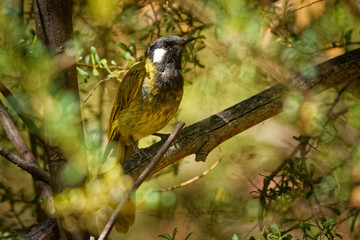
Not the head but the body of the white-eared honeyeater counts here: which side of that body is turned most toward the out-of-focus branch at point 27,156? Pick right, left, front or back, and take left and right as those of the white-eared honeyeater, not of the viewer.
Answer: right

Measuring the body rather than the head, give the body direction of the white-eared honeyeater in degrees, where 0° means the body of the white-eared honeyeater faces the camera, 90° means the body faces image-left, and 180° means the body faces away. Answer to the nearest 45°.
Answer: approximately 315°

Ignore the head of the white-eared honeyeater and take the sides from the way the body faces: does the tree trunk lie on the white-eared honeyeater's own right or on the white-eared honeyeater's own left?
on the white-eared honeyeater's own right

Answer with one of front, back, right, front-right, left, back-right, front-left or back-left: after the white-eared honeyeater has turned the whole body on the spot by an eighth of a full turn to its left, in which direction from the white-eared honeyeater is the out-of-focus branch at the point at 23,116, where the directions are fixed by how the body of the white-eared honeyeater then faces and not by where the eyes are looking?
back-right

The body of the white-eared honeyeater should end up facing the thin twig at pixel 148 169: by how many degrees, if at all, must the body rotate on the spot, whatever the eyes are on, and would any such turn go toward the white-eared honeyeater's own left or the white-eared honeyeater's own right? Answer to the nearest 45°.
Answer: approximately 45° to the white-eared honeyeater's own right
